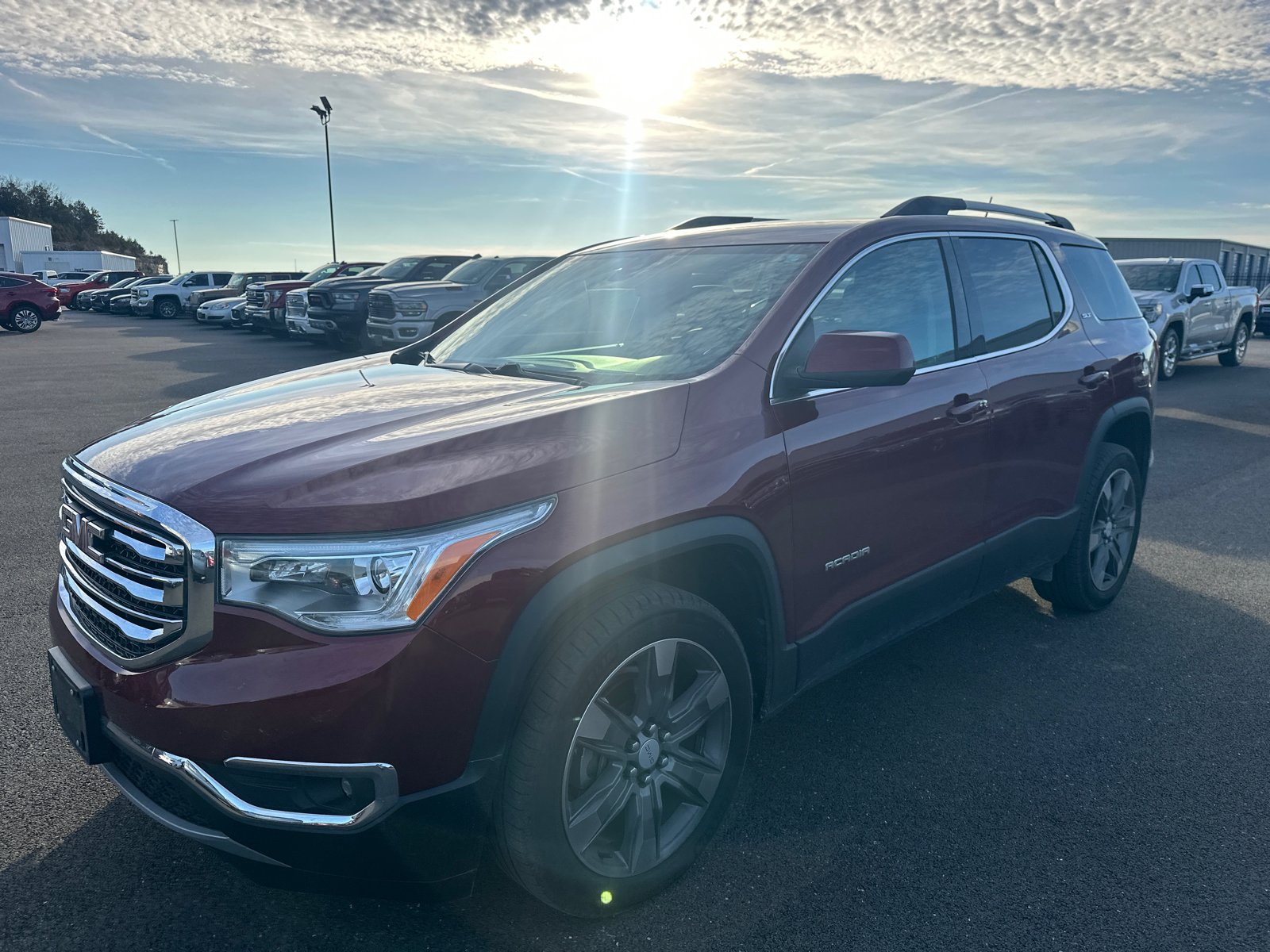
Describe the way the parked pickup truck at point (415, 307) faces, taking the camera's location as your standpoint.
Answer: facing the viewer and to the left of the viewer

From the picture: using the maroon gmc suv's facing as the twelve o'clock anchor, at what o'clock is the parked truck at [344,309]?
The parked truck is roughly at 4 o'clock from the maroon gmc suv.

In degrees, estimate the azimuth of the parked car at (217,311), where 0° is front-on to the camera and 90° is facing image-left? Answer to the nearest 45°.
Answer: approximately 45°

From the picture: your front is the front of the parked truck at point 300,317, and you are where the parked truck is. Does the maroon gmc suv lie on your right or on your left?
on your left

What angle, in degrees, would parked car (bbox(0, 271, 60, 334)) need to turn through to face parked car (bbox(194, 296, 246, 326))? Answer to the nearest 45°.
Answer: approximately 180°

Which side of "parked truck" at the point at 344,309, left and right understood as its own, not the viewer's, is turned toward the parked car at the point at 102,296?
right

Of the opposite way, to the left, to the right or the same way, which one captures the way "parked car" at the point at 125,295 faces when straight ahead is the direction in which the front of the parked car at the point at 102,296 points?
the same way

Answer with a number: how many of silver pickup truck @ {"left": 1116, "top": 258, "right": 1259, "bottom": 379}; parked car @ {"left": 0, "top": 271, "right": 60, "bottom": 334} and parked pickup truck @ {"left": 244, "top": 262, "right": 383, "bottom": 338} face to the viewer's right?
0

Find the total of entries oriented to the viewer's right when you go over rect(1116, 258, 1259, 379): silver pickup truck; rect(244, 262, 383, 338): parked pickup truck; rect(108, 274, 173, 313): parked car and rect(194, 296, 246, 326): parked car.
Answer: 0

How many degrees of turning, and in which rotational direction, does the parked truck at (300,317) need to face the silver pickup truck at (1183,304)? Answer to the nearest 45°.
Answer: approximately 90° to its left

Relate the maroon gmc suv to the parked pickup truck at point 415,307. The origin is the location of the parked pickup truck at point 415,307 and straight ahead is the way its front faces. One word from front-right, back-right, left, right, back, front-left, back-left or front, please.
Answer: front-left

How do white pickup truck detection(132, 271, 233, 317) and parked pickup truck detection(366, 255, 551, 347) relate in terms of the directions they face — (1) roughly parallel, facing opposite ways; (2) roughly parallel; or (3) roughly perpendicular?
roughly parallel

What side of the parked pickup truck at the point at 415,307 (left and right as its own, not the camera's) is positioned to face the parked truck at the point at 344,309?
right

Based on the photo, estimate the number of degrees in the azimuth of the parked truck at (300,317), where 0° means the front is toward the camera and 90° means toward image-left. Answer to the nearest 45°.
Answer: approximately 45°

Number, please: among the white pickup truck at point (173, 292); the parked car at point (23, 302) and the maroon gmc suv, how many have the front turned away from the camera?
0

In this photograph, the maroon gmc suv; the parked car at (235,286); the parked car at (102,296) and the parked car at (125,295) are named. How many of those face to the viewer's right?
0
